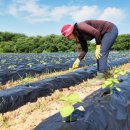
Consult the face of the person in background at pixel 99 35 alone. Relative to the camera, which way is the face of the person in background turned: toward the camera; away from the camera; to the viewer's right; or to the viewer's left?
to the viewer's left

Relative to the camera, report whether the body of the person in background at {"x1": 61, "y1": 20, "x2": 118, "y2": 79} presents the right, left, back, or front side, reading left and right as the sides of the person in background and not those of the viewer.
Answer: left
